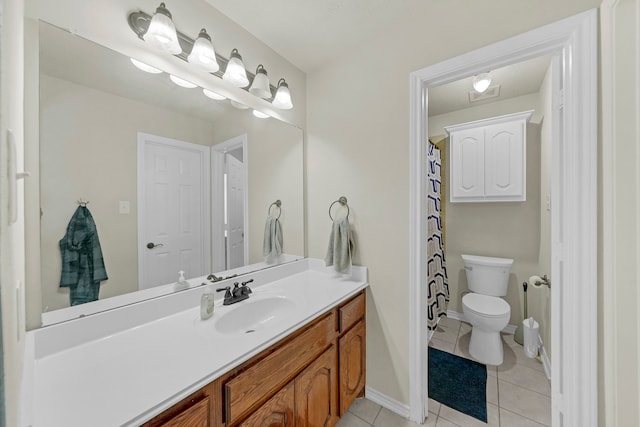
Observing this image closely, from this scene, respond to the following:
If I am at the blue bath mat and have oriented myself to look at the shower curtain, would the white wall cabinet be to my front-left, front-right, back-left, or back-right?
front-right

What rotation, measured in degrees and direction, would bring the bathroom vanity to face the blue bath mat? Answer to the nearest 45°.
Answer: approximately 45° to its left

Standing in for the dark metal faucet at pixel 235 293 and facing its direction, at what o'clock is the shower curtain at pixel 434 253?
The shower curtain is roughly at 10 o'clock from the dark metal faucet.

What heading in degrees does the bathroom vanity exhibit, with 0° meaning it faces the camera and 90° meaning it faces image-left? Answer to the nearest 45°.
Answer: approximately 315°

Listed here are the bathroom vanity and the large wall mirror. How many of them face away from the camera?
0

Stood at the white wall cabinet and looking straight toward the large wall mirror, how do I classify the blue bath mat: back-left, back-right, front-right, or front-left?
front-left

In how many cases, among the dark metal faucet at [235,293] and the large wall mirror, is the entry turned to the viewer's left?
0

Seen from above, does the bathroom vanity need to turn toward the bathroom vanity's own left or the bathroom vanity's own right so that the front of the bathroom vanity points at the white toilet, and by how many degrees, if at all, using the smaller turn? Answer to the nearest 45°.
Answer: approximately 45° to the bathroom vanity's own left

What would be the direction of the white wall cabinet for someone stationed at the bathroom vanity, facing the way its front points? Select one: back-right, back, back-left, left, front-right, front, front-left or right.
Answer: front-left

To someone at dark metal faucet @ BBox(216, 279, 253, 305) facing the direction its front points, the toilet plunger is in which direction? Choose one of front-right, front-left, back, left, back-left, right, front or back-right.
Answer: front-left

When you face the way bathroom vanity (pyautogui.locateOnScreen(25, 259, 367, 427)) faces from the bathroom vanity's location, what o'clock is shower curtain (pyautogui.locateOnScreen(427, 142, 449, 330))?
The shower curtain is roughly at 10 o'clock from the bathroom vanity.

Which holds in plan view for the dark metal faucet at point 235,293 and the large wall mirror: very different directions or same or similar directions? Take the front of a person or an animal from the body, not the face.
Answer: same or similar directions

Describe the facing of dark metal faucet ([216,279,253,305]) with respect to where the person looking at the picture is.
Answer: facing the viewer and to the right of the viewer
